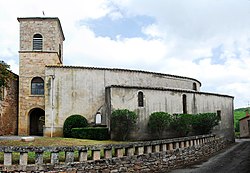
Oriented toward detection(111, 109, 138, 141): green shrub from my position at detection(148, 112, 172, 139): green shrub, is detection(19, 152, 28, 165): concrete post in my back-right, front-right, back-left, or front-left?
front-left

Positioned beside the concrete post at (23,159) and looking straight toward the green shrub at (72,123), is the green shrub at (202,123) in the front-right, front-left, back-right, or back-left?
front-right

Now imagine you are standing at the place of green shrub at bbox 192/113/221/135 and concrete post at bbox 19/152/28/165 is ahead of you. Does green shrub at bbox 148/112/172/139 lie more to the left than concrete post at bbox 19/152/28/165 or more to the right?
right

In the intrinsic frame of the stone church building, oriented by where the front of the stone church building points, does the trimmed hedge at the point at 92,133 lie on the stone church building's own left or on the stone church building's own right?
on the stone church building's own left

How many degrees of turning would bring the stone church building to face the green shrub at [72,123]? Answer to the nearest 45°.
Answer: approximately 45° to its right
